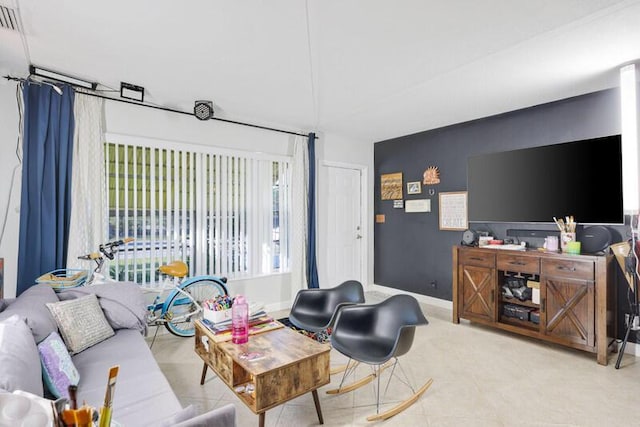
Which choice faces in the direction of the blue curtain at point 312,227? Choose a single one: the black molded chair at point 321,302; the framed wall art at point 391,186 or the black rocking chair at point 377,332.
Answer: the framed wall art

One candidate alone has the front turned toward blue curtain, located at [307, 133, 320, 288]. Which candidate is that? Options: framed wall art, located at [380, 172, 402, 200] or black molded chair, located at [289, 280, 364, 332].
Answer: the framed wall art

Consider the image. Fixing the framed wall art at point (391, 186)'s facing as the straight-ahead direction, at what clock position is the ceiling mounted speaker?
The ceiling mounted speaker is roughly at 12 o'clock from the framed wall art.

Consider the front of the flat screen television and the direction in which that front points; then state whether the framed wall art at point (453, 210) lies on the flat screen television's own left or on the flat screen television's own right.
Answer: on the flat screen television's own right

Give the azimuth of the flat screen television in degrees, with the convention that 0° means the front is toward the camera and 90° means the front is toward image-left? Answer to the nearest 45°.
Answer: approximately 45°

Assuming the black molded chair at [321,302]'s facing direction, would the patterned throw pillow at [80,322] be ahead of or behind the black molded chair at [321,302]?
ahead

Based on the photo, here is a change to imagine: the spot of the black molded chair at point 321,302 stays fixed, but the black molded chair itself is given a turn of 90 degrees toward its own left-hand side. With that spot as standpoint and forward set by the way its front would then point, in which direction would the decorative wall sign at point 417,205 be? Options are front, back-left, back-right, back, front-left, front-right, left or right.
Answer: left

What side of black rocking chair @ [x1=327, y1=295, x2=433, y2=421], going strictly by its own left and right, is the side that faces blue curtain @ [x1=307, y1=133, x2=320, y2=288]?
right

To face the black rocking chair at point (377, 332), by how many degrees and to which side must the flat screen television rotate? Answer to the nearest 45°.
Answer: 0° — it already faces it

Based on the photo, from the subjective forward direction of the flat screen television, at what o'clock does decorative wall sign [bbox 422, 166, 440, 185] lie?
The decorative wall sign is roughly at 2 o'clock from the flat screen television.

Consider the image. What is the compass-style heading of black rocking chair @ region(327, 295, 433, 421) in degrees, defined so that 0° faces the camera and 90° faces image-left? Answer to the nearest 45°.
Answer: approximately 45°

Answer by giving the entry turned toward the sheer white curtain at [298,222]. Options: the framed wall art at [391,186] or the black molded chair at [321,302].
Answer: the framed wall art

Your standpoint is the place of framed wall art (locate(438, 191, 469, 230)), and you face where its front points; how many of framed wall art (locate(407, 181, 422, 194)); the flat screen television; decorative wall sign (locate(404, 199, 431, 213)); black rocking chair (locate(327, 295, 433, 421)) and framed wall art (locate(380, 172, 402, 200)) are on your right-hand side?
3

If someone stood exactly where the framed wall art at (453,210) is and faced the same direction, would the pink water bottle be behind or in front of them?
in front

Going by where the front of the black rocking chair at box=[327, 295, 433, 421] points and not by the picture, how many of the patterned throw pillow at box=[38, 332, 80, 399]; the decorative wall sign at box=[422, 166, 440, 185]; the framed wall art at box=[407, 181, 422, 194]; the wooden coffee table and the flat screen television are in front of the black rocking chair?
2

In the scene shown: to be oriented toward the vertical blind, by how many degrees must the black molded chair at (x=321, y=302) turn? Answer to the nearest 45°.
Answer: approximately 90° to its right
